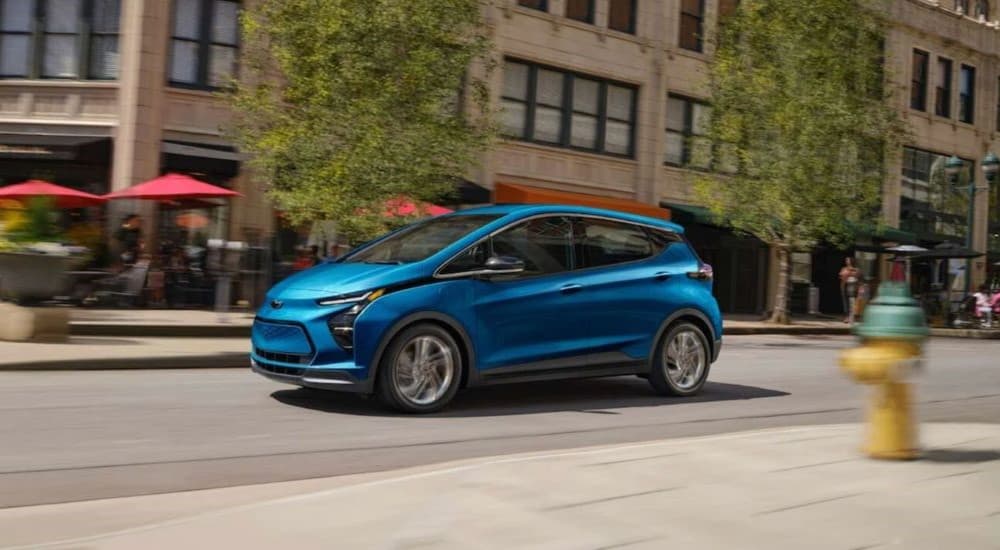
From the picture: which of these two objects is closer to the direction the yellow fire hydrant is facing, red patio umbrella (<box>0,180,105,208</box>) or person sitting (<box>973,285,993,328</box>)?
the red patio umbrella

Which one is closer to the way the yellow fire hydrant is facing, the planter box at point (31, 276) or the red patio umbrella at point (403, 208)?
the planter box

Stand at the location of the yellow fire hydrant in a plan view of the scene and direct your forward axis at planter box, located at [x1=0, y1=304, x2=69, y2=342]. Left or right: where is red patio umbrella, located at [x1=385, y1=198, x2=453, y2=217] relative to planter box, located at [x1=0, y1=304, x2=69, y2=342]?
right

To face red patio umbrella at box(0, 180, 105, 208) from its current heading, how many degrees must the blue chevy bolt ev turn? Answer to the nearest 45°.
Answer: approximately 90° to its right

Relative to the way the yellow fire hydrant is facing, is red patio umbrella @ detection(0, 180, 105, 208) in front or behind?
in front

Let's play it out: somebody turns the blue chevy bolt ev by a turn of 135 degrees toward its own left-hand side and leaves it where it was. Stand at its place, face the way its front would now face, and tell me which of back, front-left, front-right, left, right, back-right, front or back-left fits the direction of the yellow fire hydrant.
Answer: front-right
